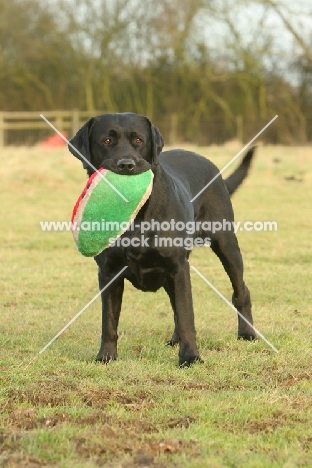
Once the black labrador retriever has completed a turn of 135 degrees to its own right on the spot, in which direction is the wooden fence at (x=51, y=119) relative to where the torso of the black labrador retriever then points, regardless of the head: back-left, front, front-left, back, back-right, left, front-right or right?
front

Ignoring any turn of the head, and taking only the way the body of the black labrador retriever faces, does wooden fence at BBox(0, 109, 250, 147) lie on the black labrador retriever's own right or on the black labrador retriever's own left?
on the black labrador retriever's own right

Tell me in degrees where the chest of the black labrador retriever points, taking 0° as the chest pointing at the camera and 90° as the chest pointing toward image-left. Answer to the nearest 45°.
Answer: approximately 45°
